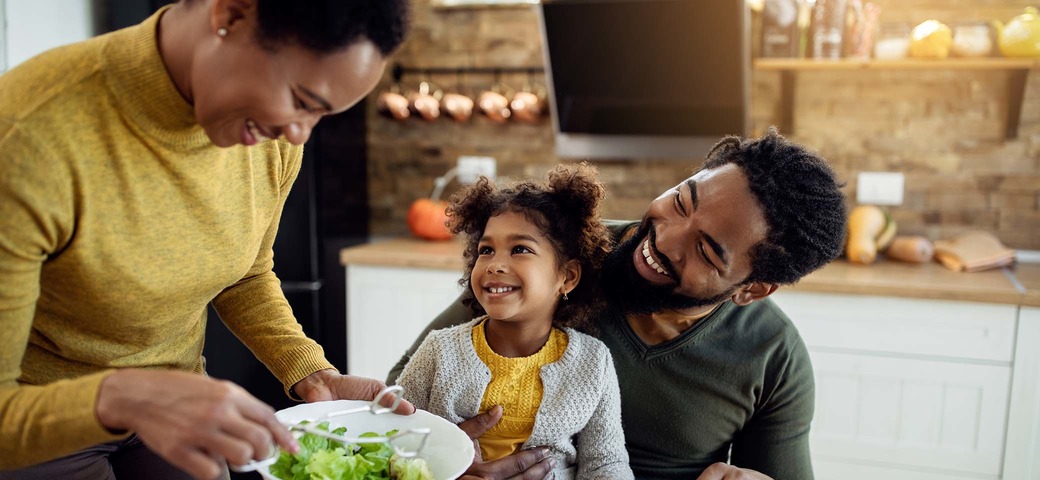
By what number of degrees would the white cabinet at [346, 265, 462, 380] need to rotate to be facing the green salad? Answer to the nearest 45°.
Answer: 0° — it already faces it

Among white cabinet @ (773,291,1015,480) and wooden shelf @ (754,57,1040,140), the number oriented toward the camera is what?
2

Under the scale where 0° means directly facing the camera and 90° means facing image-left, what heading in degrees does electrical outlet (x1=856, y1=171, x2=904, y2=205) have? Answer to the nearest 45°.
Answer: approximately 0°

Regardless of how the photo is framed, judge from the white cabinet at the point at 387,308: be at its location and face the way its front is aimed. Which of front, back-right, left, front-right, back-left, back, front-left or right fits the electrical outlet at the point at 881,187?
left

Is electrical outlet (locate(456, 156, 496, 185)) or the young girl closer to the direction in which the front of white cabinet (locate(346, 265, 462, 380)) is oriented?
the young girl

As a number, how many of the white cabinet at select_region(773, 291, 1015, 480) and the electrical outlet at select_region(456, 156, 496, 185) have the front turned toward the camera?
2

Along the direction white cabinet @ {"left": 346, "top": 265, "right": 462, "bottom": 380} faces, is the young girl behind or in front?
in front

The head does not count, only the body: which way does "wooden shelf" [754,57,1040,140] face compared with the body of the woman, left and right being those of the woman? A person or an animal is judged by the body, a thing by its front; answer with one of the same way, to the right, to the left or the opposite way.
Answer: to the right

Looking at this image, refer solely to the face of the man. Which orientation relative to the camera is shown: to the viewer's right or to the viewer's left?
to the viewer's left
